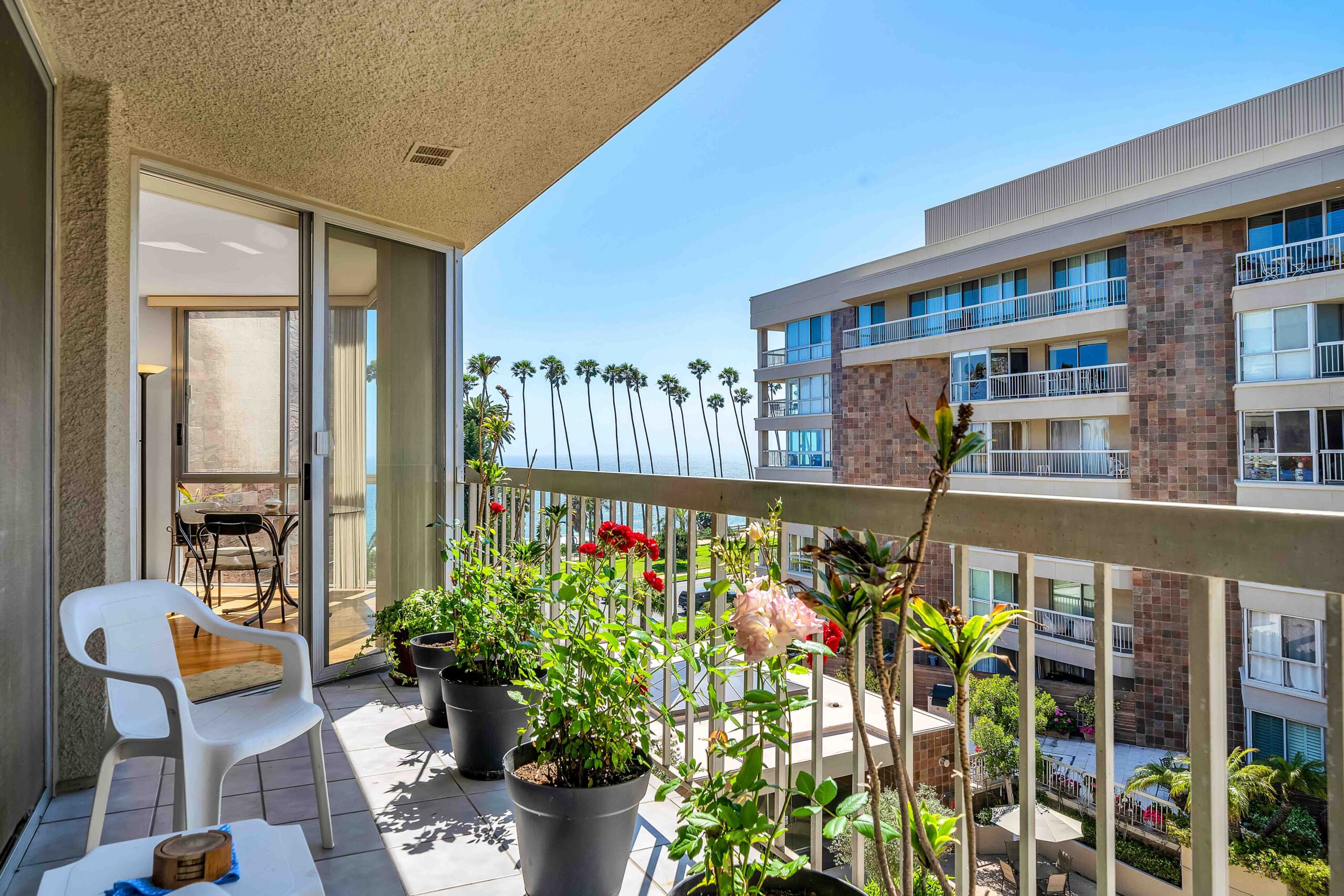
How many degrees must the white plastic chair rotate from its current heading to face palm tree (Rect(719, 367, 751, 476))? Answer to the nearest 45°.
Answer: approximately 90° to its left

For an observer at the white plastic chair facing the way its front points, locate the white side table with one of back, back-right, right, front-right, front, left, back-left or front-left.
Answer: front-right

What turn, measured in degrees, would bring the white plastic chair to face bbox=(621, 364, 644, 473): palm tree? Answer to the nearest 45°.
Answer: approximately 90° to its left

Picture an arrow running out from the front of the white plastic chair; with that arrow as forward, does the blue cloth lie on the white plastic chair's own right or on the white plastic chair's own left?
on the white plastic chair's own right

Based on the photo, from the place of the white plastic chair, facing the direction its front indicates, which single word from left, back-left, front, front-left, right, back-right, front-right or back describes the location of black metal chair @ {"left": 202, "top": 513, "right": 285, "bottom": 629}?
back-left

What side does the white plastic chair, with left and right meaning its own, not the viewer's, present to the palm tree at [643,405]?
left

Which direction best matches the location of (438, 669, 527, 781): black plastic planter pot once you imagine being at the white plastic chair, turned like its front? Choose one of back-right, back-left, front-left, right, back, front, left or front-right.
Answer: front-left

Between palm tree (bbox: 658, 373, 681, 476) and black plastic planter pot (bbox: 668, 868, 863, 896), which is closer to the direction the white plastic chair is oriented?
the black plastic planter pot

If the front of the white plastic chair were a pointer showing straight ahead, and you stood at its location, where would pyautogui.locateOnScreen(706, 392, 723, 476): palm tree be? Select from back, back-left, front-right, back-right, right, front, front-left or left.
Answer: left

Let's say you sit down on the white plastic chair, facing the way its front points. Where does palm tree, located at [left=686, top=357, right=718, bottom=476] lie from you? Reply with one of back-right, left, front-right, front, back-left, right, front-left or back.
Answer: left

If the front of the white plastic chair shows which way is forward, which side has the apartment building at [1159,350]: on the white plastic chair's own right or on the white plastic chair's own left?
on the white plastic chair's own left

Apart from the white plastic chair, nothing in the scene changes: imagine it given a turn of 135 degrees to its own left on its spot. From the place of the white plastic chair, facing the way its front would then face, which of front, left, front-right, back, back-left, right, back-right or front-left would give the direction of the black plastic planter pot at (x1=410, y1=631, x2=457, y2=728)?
front-right

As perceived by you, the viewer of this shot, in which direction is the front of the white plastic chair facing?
facing the viewer and to the right of the viewer

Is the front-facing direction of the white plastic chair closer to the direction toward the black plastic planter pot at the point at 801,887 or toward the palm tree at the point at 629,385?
the black plastic planter pot

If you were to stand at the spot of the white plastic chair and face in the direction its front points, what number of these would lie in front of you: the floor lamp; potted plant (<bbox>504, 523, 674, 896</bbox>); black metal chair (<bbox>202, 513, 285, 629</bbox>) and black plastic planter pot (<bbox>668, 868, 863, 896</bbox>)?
2

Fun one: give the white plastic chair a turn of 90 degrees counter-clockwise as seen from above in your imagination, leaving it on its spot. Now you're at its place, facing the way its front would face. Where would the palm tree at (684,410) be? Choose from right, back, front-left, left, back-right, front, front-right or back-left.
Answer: front

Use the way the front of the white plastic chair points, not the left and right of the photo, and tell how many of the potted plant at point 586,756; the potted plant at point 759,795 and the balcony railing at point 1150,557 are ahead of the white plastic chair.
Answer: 3

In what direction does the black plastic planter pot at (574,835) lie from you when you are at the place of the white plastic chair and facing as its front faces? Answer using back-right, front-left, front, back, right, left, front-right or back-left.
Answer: front

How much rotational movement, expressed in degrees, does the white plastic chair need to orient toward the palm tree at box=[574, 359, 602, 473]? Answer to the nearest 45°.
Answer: approximately 90° to its left

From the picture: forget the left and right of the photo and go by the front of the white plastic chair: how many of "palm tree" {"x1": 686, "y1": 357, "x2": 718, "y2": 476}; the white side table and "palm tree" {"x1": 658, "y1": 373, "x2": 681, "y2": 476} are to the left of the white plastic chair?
2

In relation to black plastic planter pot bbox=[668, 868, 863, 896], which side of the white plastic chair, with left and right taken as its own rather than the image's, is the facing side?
front
